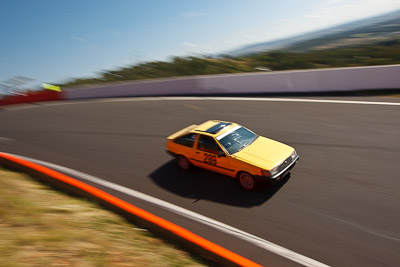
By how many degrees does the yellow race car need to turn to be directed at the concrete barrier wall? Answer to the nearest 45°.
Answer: approximately 135° to its left

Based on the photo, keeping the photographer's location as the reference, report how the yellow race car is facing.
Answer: facing the viewer and to the right of the viewer
